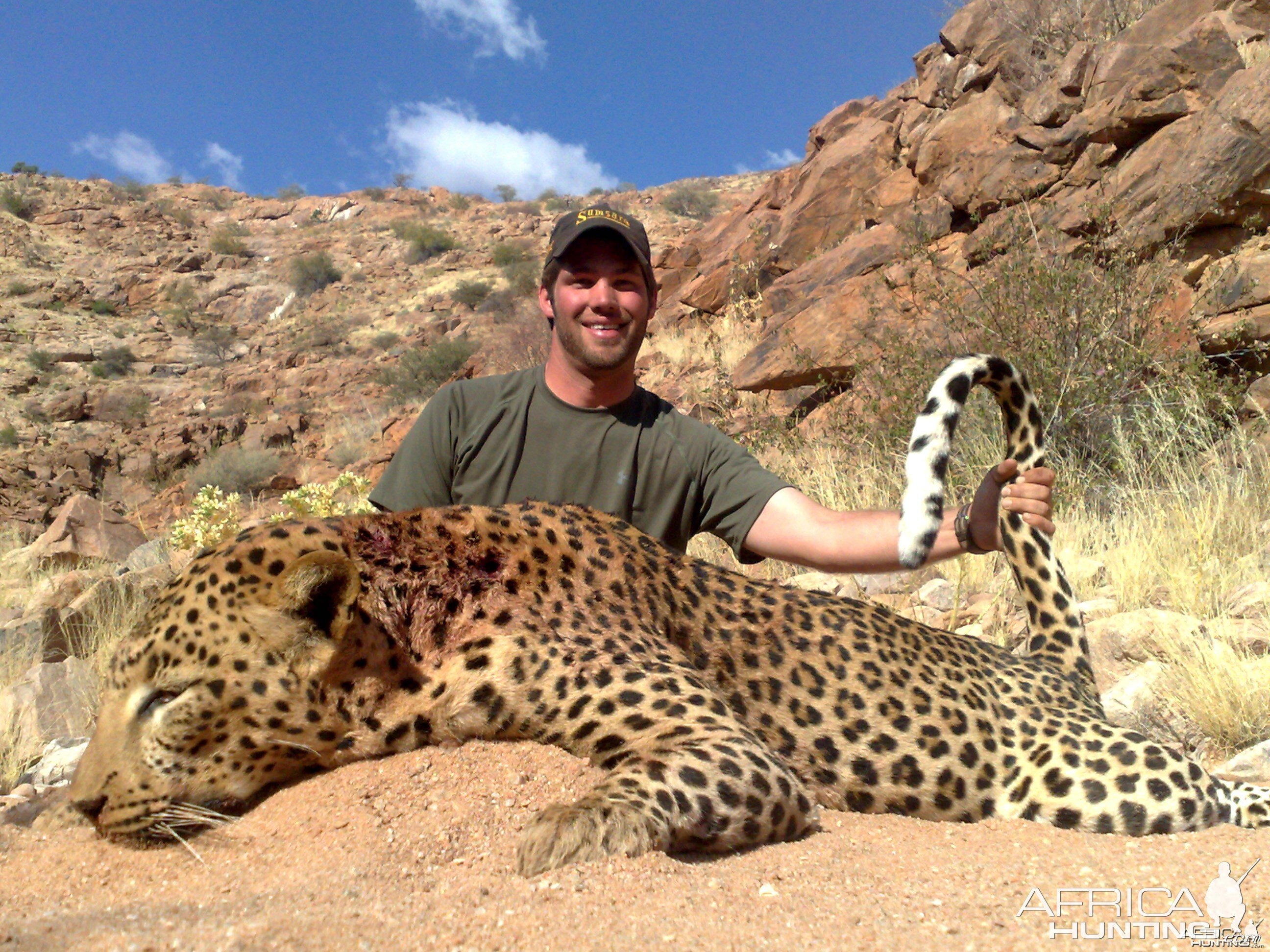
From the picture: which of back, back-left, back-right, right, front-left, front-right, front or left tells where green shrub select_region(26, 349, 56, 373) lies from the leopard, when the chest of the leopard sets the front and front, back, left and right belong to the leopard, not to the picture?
front-right

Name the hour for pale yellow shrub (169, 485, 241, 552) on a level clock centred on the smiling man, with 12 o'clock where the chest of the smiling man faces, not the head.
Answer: The pale yellow shrub is roughly at 4 o'clock from the smiling man.

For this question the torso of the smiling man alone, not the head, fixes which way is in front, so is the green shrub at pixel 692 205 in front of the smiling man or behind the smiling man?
behind

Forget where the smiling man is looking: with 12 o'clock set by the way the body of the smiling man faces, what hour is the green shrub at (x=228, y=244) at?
The green shrub is roughly at 5 o'clock from the smiling man.

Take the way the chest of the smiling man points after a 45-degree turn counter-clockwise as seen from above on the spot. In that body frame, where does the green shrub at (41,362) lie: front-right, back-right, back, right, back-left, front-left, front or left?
back

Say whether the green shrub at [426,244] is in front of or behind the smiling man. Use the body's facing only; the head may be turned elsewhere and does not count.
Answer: behind

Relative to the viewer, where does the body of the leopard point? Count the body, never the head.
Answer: to the viewer's left

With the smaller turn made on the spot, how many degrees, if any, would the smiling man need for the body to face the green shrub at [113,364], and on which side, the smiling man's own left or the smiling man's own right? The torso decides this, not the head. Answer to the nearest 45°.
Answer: approximately 135° to the smiling man's own right

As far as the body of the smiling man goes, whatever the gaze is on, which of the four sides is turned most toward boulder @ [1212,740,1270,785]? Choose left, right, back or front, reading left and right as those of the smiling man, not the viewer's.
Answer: left

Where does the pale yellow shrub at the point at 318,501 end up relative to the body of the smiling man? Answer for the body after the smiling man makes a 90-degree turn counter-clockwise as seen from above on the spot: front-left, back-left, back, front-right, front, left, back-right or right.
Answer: back-left

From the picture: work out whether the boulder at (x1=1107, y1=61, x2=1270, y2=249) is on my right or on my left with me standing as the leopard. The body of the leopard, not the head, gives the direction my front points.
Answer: on my right

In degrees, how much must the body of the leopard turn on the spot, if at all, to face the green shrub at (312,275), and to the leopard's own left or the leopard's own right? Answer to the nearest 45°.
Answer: approximately 45° to the leopard's own right

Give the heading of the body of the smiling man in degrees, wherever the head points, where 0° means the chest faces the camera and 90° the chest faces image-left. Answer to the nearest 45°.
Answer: approximately 0°
